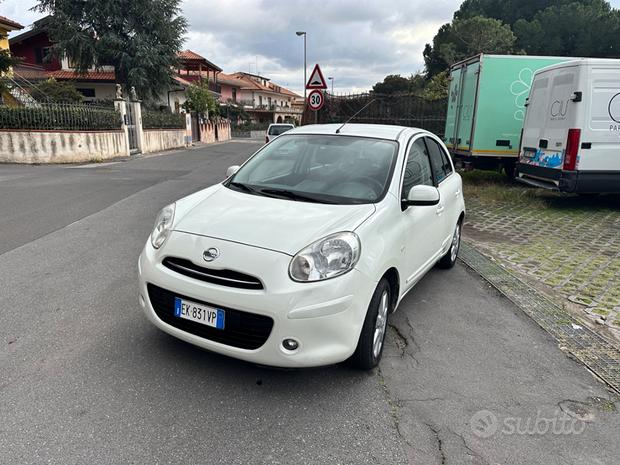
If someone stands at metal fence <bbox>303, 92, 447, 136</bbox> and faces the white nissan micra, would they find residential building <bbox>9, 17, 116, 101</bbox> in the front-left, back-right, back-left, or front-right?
back-right

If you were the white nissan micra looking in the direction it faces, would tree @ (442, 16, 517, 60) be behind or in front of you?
behind

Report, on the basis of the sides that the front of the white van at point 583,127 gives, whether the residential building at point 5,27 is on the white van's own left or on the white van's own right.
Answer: on the white van's own left

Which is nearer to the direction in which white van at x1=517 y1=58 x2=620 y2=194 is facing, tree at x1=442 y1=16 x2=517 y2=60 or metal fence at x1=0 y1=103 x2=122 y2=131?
the tree

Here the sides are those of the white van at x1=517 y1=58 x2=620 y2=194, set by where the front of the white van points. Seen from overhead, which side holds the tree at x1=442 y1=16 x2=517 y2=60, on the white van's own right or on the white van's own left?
on the white van's own left

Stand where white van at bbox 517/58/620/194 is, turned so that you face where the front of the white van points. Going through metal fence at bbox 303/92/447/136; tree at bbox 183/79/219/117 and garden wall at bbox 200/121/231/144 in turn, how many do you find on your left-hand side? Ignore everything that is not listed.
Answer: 3

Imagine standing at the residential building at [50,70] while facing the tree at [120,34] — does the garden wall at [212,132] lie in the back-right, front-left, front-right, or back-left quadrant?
front-left

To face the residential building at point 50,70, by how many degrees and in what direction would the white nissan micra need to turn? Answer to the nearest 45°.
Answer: approximately 90° to its right

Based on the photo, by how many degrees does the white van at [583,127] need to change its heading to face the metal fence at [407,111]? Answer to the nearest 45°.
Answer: approximately 90° to its left

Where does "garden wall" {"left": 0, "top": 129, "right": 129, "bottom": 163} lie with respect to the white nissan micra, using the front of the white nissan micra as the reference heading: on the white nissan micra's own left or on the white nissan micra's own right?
on the white nissan micra's own right

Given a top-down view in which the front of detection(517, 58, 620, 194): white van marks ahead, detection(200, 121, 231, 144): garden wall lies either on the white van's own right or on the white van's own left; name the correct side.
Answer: on the white van's own left

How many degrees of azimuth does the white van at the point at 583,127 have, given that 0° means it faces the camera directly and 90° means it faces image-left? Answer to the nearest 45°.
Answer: approximately 225°

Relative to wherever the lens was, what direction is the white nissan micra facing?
facing the viewer and to the left of the viewer

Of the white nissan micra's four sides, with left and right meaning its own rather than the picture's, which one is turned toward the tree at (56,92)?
right
